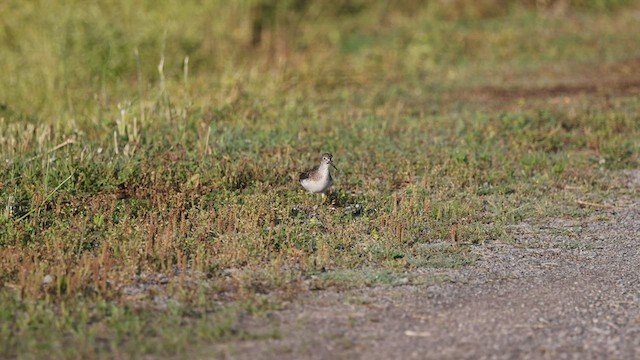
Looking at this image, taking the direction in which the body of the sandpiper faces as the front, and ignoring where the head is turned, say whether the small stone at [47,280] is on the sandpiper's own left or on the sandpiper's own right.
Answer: on the sandpiper's own right

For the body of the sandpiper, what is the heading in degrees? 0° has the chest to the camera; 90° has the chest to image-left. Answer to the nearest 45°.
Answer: approximately 315°
